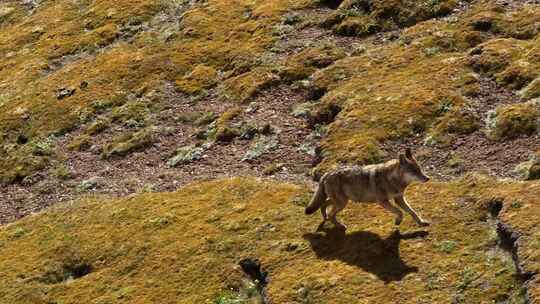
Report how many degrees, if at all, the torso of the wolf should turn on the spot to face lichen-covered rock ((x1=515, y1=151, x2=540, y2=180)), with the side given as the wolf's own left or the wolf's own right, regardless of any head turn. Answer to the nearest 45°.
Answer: approximately 45° to the wolf's own left

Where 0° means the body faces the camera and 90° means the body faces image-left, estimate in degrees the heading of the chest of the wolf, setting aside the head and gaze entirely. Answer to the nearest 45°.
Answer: approximately 270°
